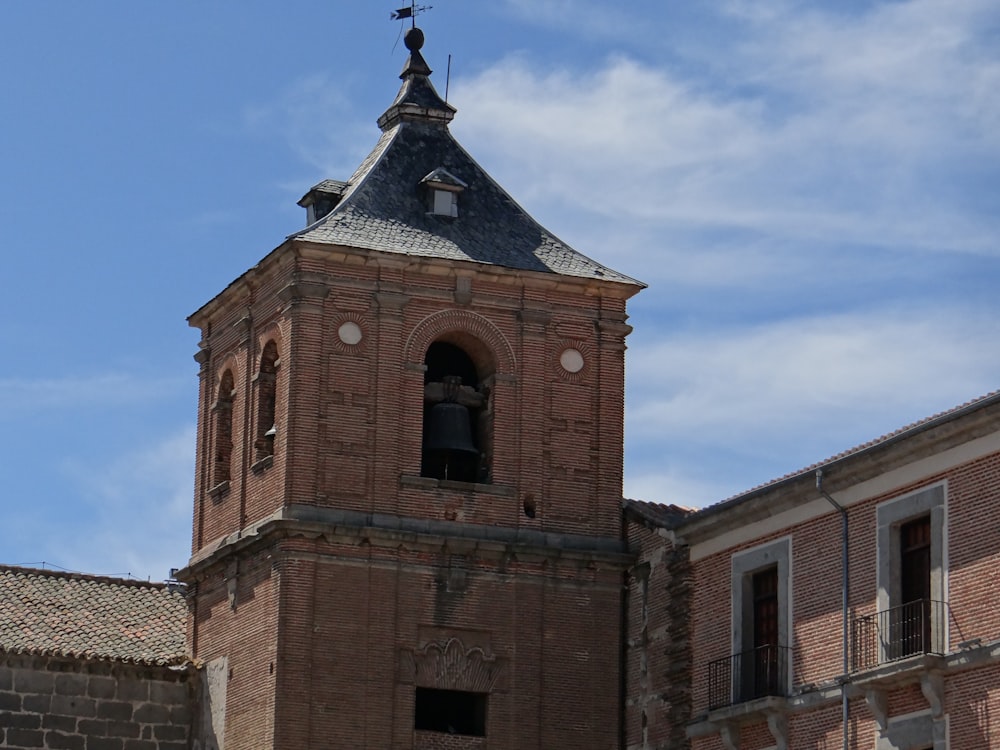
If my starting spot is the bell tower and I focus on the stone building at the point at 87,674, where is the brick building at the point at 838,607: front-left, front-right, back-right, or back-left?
back-left

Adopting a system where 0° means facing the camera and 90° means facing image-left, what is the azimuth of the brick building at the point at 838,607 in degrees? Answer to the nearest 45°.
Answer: approximately 45°

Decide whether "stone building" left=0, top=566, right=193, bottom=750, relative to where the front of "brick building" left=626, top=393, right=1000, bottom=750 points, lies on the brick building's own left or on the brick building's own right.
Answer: on the brick building's own right

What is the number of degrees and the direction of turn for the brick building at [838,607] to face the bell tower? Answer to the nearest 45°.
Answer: approximately 90° to its right
